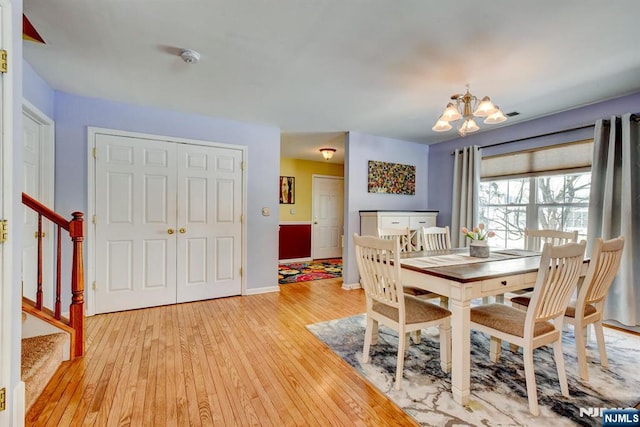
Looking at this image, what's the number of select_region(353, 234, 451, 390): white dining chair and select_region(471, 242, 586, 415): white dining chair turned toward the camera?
0

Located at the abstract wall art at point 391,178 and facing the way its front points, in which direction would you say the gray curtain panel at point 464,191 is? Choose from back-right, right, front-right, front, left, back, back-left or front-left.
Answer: front-left

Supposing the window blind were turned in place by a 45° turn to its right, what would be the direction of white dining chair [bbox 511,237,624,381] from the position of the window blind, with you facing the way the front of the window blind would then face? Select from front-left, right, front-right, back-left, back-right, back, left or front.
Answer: left

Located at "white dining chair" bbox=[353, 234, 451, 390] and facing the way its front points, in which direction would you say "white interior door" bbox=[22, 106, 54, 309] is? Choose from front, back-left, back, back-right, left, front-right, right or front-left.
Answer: back-left

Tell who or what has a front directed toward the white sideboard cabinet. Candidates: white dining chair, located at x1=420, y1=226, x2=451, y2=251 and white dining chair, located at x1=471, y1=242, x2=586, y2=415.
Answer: white dining chair, located at x1=471, y1=242, x2=586, y2=415

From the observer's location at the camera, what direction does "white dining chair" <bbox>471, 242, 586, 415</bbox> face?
facing away from the viewer and to the left of the viewer

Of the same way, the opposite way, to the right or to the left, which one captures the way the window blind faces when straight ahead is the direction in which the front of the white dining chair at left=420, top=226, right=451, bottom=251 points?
to the right

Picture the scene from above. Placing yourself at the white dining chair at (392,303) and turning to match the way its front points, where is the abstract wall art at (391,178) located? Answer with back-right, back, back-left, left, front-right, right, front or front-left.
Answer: front-left

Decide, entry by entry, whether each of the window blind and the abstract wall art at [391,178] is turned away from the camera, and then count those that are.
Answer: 0

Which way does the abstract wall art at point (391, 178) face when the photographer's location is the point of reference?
facing the viewer and to the right of the viewer

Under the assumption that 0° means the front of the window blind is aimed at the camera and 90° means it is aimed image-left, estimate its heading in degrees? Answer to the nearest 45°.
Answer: approximately 45°

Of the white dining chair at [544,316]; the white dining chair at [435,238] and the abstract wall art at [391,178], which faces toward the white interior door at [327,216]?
the white dining chair at [544,316]

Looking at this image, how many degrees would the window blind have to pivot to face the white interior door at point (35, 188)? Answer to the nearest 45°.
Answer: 0° — it already faces it

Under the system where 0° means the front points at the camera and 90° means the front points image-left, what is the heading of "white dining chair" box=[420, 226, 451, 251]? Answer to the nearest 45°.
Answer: approximately 315°

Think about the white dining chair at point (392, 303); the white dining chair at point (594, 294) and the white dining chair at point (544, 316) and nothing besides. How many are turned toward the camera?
0

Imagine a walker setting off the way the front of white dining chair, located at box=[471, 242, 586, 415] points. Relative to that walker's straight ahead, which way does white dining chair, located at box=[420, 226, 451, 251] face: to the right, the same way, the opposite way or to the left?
the opposite way

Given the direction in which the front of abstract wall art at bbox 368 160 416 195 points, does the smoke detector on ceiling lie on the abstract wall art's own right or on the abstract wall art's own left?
on the abstract wall art's own right

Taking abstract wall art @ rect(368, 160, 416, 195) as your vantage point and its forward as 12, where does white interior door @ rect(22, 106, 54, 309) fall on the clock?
The white interior door is roughly at 3 o'clock from the abstract wall art.

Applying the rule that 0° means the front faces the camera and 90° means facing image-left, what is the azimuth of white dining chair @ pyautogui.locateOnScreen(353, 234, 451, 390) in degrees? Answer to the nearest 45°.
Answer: approximately 225°

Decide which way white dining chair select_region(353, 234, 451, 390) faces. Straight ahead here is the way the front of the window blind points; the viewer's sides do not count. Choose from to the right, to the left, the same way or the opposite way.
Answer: the opposite way

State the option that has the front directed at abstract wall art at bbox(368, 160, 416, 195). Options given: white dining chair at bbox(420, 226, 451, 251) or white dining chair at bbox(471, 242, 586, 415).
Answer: white dining chair at bbox(471, 242, 586, 415)

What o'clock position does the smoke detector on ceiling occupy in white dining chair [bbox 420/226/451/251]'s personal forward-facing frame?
The smoke detector on ceiling is roughly at 3 o'clock from the white dining chair.
